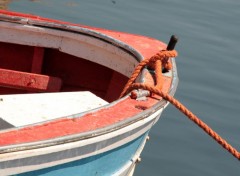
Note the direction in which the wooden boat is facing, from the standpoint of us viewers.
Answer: facing to the right of the viewer
